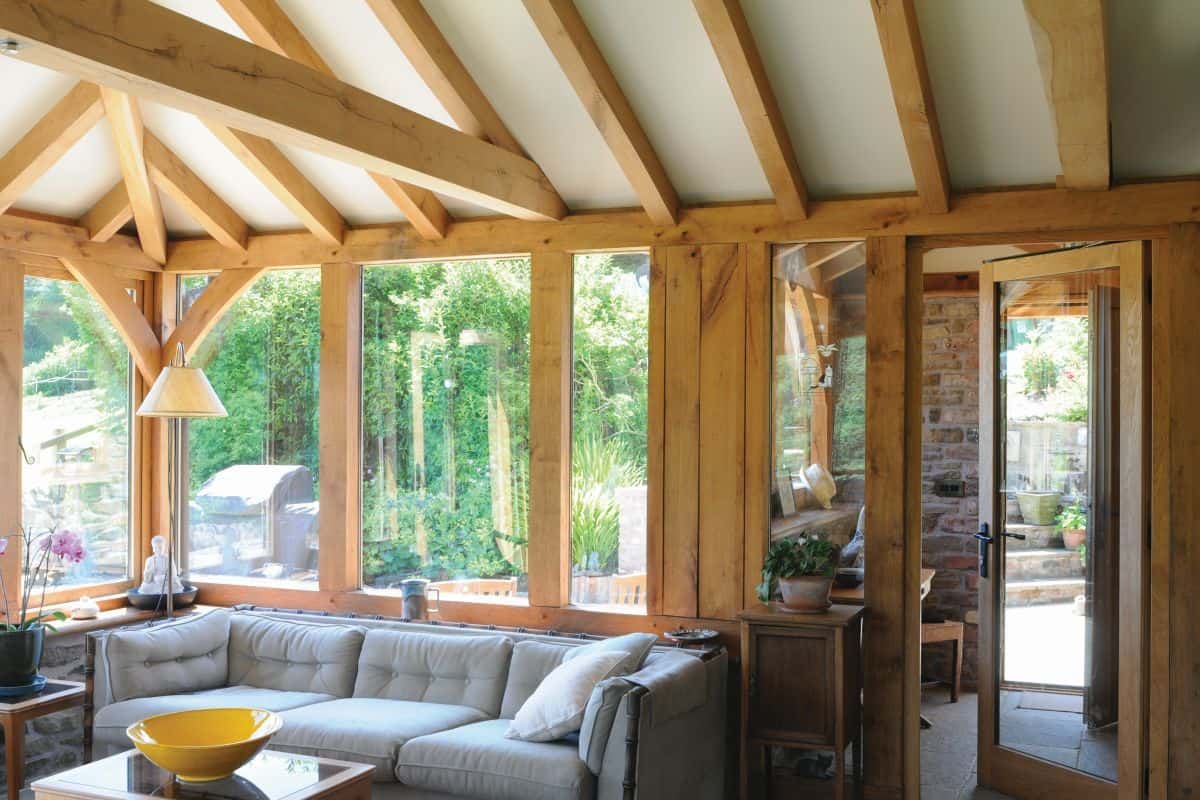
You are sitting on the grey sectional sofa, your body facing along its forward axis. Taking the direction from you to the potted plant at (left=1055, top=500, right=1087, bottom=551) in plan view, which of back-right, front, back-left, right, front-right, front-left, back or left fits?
back-left

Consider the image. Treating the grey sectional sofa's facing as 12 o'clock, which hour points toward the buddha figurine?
The buddha figurine is roughly at 3 o'clock from the grey sectional sofa.

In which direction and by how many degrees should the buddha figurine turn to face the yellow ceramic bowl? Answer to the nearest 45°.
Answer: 0° — it already faces it

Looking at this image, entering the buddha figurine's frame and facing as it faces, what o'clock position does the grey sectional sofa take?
The grey sectional sofa is roughly at 11 o'clock from the buddha figurine.

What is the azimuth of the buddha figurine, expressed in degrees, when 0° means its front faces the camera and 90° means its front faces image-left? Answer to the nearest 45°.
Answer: approximately 0°

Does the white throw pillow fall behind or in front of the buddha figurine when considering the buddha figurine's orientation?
in front

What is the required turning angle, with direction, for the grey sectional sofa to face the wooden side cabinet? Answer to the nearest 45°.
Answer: approximately 135° to its left

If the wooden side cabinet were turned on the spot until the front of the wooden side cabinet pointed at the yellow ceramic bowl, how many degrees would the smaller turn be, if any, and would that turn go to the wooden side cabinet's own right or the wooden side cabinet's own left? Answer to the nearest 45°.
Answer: approximately 45° to the wooden side cabinet's own right

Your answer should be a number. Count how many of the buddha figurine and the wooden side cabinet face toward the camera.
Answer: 2

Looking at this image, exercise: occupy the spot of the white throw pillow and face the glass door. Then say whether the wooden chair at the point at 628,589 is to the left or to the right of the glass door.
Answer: left

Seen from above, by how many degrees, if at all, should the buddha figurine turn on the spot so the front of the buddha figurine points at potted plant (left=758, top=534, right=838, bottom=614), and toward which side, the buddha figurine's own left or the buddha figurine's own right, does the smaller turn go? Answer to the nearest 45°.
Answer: approximately 45° to the buddha figurine's own left

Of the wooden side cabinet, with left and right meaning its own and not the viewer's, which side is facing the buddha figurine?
right

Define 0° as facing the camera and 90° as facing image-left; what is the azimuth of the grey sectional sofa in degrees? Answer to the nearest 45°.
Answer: approximately 45°

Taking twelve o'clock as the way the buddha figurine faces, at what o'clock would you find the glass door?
The glass door is roughly at 10 o'clock from the buddha figurine.

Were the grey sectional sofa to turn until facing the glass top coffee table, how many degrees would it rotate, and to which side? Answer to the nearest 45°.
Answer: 0° — it already faces it

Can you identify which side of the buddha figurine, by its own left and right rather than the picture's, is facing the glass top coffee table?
front
